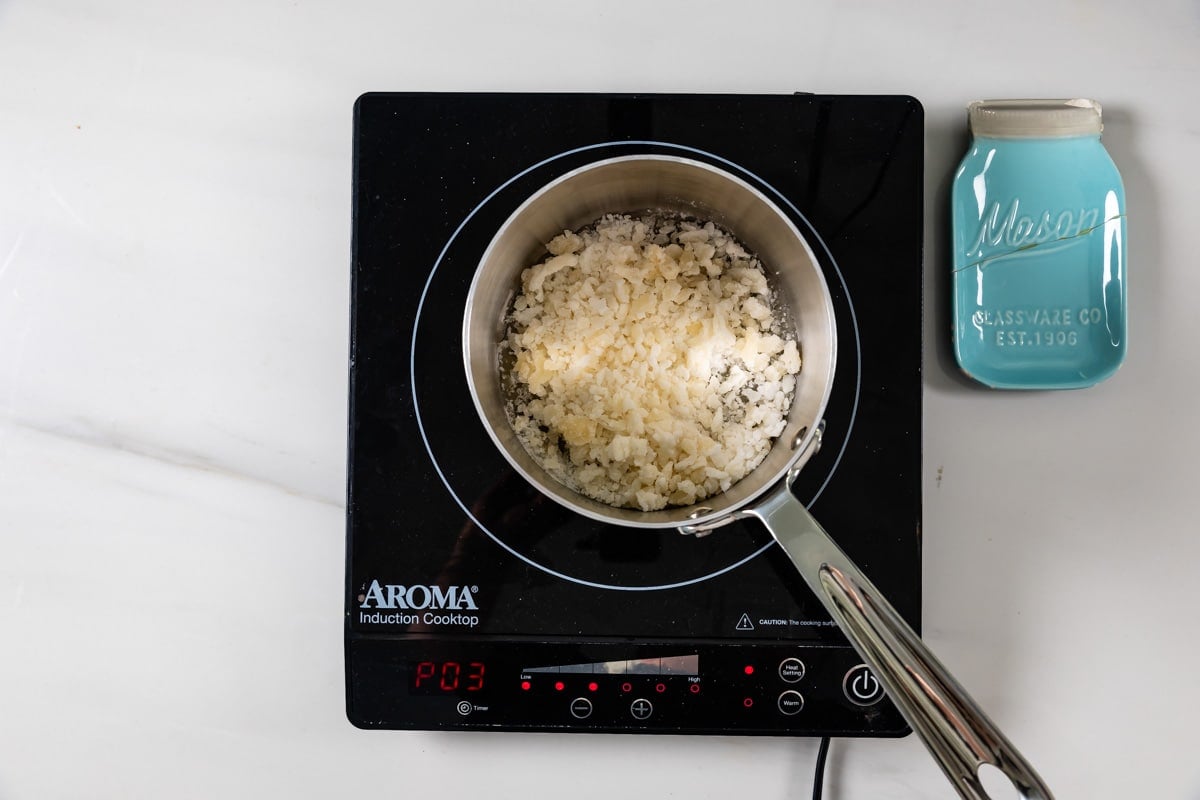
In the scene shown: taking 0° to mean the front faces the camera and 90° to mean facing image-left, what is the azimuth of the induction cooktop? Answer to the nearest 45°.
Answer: approximately 0°
